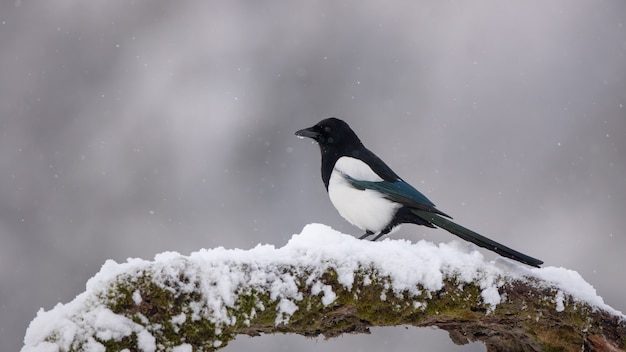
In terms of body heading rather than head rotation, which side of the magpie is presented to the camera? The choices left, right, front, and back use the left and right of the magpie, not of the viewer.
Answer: left
